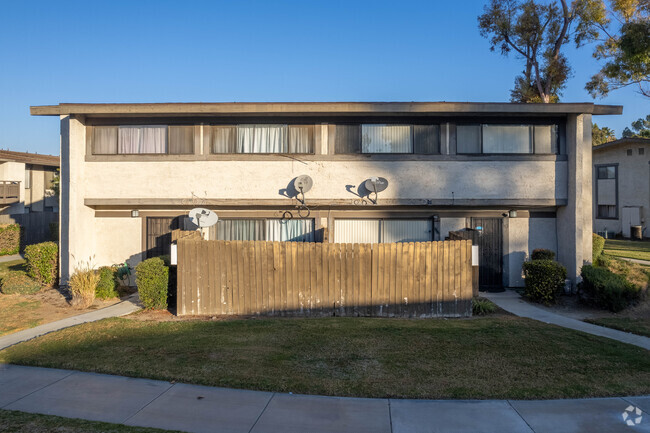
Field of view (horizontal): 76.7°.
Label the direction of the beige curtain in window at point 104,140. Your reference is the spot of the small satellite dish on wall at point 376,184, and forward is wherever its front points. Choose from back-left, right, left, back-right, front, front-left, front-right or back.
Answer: right

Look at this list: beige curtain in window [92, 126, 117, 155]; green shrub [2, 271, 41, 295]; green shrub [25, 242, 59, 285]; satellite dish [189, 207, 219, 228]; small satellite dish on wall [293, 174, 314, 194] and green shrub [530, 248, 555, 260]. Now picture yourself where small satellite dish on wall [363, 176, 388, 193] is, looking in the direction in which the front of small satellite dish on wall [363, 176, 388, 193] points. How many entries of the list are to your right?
5

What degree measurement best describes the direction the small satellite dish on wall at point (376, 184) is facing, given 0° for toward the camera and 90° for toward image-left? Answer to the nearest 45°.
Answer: approximately 0°

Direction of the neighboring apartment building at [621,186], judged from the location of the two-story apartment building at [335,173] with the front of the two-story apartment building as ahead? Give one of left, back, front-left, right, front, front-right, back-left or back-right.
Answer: back-left

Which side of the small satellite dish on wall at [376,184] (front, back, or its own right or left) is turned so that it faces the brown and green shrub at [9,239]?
right

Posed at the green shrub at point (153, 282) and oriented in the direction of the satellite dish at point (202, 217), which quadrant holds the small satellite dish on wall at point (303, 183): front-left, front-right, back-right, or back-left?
front-right

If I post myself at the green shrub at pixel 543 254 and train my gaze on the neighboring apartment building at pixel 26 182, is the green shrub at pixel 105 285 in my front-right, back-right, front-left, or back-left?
front-left

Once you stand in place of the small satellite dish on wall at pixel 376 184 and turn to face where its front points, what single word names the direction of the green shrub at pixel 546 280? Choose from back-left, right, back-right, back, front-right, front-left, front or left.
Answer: left

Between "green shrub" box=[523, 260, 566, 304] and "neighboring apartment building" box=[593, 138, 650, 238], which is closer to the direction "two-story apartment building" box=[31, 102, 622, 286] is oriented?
the green shrub

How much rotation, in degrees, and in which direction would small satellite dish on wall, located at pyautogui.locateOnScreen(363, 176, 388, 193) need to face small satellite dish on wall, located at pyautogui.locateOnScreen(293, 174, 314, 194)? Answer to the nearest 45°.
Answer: approximately 90° to its right

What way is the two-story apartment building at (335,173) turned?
toward the camera
